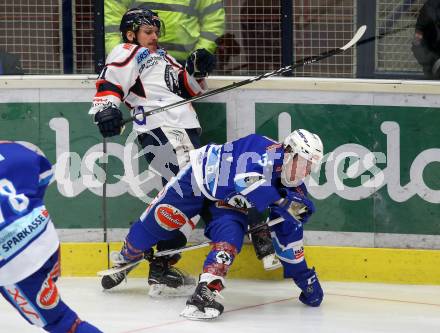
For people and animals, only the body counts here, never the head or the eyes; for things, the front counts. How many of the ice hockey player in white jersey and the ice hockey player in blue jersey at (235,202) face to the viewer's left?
0

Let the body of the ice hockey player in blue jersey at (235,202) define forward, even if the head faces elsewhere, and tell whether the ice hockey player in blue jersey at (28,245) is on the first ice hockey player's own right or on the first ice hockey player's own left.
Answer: on the first ice hockey player's own right

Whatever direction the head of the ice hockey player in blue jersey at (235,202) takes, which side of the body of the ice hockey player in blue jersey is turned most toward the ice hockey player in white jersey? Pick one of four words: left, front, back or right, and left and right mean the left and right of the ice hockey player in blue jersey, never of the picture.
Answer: back

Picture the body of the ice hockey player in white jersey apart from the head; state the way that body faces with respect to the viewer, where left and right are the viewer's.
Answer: facing the viewer and to the right of the viewer

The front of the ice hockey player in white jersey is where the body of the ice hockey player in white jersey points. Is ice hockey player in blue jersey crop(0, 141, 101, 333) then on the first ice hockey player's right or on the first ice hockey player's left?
on the first ice hockey player's right
